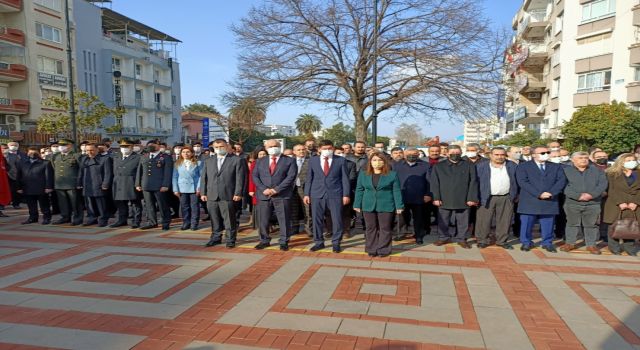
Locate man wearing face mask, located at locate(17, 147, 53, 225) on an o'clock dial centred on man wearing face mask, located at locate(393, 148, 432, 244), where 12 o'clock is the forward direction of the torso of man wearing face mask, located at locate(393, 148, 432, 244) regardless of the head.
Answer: man wearing face mask, located at locate(17, 147, 53, 225) is roughly at 3 o'clock from man wearing face mask, located at locate(393, 148, 432, 244).

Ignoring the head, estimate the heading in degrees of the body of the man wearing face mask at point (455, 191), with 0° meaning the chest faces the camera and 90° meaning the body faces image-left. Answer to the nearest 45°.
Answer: approximately 0°

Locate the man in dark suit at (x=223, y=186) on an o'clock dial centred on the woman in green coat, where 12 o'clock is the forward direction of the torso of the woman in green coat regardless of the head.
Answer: The man in dark suit is roughly at 3 o'clock from the woman in green coat.

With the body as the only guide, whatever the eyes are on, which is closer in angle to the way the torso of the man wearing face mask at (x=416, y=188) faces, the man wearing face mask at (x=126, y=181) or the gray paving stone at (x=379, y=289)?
the gray paving stone

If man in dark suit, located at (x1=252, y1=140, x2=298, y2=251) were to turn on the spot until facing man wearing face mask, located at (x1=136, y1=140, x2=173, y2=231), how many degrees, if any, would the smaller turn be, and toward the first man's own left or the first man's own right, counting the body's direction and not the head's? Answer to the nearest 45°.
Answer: approximately 135° to the first man's own right

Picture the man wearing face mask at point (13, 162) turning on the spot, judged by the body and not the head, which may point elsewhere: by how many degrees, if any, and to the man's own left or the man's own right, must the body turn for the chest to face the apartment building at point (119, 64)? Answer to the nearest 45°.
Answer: approximately 180°

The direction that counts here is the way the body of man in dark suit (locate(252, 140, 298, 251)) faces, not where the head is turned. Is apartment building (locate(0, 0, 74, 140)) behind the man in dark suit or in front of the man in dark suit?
behind

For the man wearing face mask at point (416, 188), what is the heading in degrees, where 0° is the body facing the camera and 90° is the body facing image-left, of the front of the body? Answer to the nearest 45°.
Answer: approximately 0°
